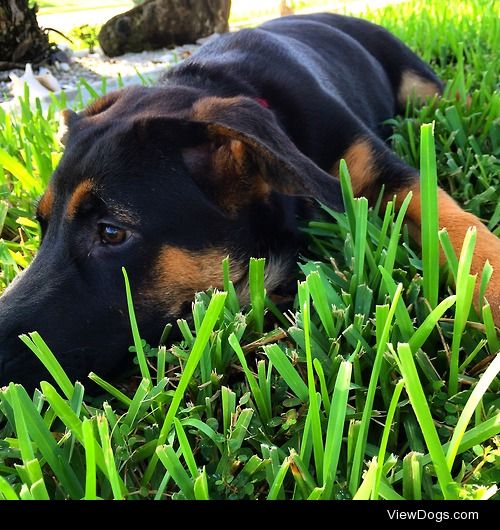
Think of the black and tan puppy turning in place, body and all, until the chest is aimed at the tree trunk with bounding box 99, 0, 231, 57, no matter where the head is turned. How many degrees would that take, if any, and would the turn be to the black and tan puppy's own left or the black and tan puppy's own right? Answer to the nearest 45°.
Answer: approximately 135° to the black and tan puppy's own right

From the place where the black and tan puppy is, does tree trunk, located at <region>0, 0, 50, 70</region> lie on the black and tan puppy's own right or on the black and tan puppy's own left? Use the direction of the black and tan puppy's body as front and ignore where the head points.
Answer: on the black and tan puppy's own right
